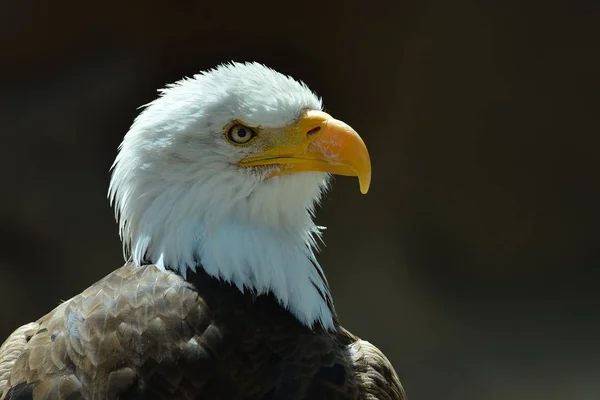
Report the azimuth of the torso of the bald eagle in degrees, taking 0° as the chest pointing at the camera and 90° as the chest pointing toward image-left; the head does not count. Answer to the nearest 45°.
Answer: approximately 315°
